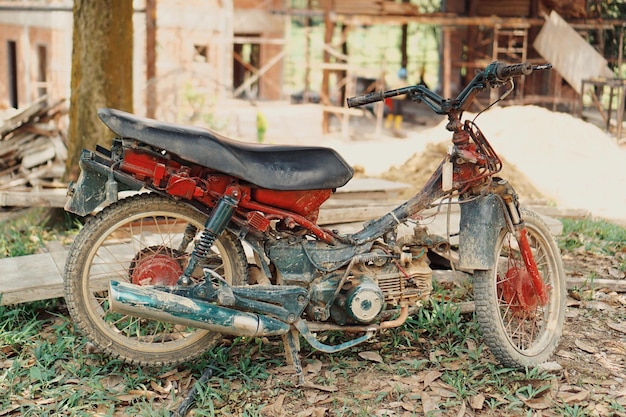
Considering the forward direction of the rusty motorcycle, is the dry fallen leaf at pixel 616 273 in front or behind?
in front

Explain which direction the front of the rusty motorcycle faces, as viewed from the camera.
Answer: facing to the right of the viewer

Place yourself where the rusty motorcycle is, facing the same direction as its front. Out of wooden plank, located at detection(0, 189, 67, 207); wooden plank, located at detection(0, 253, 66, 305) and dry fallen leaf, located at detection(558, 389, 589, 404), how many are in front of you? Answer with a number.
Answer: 1

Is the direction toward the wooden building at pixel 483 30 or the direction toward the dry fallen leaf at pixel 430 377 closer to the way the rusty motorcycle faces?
the dry fallen leaf

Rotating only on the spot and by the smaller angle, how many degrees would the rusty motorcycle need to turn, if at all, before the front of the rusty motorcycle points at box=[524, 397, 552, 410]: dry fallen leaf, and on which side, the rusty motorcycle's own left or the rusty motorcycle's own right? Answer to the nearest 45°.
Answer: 0° — it already faces it

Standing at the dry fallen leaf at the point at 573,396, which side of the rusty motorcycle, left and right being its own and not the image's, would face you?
front

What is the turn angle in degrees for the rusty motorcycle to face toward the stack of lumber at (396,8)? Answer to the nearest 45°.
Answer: approximately 90° to its left

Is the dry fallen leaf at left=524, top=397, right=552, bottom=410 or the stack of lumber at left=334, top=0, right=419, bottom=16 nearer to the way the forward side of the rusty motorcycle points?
the dry fallen leaf

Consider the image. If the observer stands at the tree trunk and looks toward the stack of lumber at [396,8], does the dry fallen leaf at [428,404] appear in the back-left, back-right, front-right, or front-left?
back-right

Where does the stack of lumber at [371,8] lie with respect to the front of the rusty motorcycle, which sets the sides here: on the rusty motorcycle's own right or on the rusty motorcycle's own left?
on the rusty motorcycle's own left
